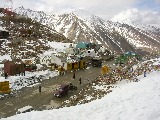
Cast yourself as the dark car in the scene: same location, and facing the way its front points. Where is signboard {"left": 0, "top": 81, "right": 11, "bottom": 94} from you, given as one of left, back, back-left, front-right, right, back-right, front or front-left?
front-right

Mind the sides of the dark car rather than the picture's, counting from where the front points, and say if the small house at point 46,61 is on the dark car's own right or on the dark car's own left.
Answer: on the dark car's own right

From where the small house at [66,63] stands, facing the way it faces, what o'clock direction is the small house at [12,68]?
the small house at [12,68] is roughly at 3 o'clock from the small house at [66,63].

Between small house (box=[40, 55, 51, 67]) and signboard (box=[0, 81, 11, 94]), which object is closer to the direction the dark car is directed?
the signboard

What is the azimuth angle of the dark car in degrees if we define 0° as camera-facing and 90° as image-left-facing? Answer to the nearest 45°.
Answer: approximately 45°

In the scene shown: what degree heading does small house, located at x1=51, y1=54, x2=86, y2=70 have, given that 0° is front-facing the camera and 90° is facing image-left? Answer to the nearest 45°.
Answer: approximately 315°

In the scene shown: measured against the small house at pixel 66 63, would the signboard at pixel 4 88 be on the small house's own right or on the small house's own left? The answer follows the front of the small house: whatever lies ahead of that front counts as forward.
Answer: on the small house's own right

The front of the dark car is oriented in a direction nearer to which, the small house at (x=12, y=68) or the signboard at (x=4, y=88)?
the signboard

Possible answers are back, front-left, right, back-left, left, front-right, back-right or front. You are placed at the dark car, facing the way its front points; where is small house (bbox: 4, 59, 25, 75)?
right

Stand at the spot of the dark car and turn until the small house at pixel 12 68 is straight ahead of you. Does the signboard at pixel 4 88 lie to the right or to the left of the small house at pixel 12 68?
left

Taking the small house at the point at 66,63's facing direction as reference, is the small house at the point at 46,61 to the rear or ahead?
to the rear

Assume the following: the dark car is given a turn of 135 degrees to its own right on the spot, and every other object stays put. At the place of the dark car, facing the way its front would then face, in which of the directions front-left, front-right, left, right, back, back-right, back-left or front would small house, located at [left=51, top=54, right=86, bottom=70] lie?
front
